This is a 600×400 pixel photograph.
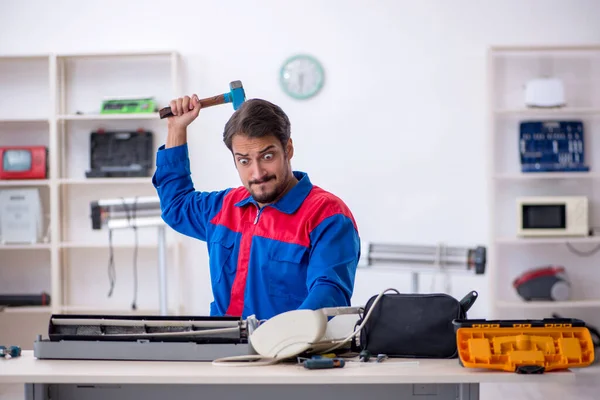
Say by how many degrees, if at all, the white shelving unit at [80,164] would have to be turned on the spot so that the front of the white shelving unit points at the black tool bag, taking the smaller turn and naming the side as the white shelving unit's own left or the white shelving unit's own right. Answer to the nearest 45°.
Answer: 0° — it already faces it

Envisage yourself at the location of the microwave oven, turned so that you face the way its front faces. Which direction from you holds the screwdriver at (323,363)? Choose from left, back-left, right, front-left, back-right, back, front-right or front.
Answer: front

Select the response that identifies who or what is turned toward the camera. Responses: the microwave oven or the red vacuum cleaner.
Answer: the microwave oven

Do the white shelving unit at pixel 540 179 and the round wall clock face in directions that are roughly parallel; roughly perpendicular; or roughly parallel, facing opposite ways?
roughly parallel

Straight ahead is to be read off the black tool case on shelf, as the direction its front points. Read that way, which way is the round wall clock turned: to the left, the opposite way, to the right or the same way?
the same way

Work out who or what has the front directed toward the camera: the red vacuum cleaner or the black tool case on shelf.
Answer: the black tool case on shelf

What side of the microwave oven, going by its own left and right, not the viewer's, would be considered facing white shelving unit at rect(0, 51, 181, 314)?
right

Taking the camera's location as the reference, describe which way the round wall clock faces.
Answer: facing the viewer

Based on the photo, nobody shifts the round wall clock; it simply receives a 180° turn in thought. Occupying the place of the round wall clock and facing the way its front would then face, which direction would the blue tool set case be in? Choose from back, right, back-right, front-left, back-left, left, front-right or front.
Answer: right

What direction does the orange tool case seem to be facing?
toward the camera

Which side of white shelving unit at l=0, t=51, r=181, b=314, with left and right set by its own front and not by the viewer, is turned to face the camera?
front

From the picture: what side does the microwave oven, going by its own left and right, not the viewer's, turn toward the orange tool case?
front

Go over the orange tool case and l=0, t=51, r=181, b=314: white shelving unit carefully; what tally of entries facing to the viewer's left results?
0

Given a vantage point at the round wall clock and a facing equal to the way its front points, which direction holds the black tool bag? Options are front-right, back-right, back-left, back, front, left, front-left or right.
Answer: front
